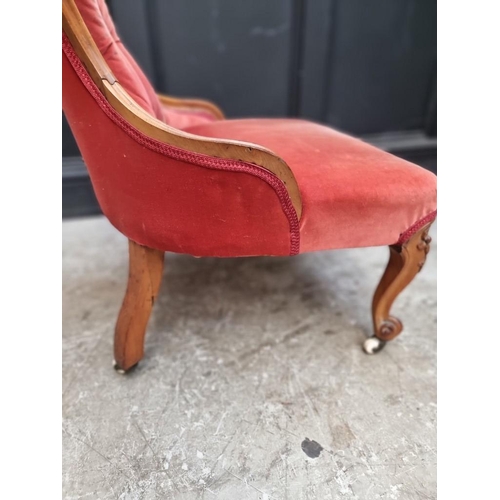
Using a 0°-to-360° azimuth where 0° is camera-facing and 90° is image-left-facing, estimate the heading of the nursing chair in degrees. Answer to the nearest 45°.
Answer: approximately 270°
